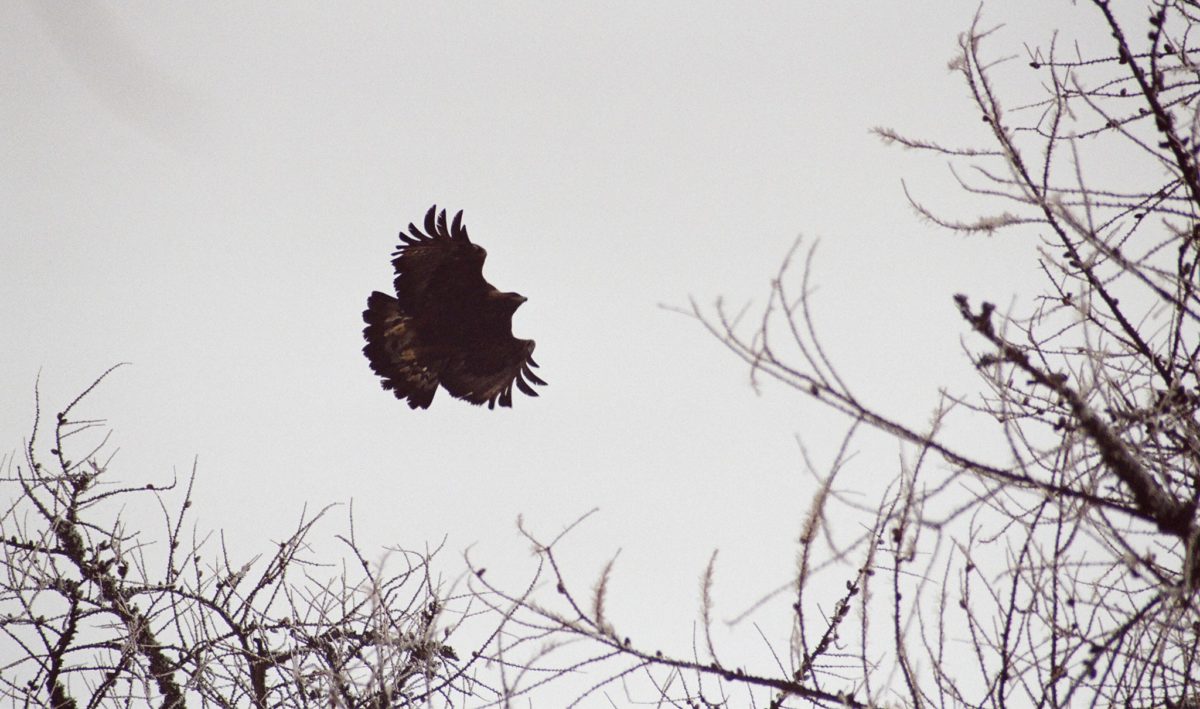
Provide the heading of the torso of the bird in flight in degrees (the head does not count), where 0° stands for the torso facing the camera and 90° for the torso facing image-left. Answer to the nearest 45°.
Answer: approximately 270°
